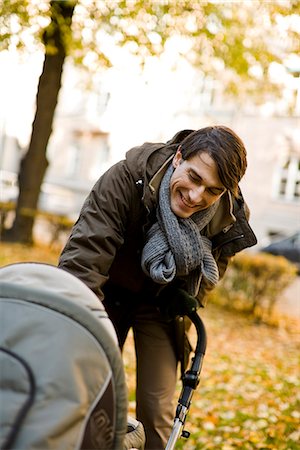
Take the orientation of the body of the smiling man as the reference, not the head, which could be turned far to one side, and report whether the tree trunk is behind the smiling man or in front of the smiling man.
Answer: behind

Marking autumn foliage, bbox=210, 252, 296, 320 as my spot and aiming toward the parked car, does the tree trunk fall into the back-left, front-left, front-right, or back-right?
front-left

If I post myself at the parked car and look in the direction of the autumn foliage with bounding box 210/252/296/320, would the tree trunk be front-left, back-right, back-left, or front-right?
front-right

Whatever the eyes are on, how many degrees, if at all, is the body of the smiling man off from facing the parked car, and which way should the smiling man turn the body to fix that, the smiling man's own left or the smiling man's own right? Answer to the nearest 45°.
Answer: approximately 135° to the smiling man's own left

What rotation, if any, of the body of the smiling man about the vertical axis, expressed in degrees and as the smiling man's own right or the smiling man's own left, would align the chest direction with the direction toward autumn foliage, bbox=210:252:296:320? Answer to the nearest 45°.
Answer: approximately 135° to the smiling man's own left

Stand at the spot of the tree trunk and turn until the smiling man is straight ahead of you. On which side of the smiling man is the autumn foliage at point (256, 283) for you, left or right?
left

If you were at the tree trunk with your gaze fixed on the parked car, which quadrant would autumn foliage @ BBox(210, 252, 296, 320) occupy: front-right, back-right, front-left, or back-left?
front-right

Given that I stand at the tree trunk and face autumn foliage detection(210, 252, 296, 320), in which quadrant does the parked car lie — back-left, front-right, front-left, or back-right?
front-left

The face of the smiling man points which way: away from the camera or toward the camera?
toward the camera
